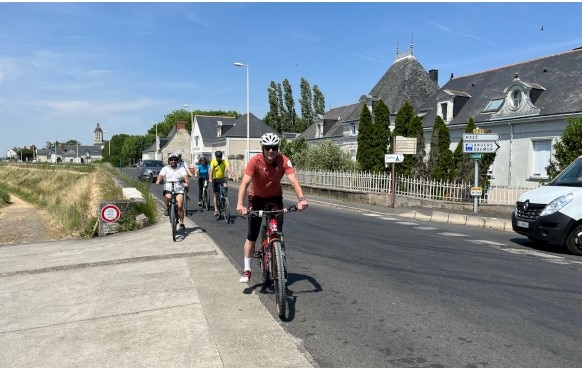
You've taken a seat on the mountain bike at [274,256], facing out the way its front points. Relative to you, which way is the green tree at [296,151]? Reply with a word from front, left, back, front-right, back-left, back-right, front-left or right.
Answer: back

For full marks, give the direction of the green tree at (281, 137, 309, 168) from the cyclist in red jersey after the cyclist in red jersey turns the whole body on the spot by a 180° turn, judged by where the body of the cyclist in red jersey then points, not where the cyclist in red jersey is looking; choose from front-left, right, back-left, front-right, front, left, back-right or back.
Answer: front

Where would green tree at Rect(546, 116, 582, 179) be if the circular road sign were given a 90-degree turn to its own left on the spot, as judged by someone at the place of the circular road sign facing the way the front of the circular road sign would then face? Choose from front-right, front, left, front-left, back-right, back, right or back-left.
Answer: front

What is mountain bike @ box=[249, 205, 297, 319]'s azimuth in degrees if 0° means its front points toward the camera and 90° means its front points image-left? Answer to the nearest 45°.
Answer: approximately 0°

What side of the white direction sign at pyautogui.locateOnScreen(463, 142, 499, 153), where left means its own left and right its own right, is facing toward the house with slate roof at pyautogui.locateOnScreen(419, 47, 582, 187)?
back

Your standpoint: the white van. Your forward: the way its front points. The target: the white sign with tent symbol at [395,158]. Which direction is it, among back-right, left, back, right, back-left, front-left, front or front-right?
right

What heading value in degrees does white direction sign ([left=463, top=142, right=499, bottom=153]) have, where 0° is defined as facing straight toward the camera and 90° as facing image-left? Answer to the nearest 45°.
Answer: approximately 0°

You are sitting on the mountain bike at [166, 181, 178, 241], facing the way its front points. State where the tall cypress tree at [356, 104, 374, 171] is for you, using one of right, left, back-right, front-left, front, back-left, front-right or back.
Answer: back-left

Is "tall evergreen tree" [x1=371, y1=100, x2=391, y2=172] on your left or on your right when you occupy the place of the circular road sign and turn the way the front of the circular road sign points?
on your left
